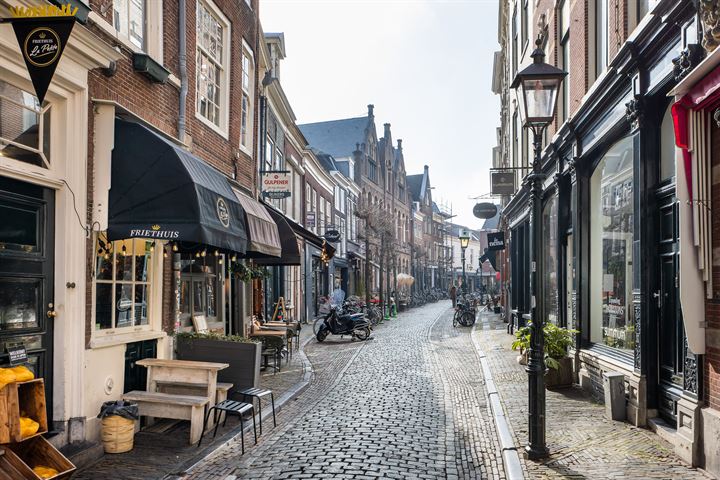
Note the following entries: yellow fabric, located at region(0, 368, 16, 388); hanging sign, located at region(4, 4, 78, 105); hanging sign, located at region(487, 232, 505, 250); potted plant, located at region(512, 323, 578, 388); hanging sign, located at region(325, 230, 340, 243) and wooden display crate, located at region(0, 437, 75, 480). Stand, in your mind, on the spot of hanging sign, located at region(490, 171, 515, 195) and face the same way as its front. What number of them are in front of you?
4

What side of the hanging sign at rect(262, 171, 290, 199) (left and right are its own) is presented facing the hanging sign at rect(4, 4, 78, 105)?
front

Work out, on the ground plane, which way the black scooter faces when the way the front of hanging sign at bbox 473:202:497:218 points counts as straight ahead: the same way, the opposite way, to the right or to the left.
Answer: to the right

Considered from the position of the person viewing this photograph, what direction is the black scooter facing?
facing to the left of the viewer

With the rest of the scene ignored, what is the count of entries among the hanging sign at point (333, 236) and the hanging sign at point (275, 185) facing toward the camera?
2

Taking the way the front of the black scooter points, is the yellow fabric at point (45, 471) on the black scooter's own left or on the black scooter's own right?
on the black scooter's own left

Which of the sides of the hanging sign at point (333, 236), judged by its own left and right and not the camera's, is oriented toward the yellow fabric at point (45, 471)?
front

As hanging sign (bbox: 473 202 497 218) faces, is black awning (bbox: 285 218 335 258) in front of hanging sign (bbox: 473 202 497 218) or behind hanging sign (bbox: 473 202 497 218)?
in front

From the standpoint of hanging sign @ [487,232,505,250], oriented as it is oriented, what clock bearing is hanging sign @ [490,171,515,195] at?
hanging sign @ [490,171,515,195] is roughly at 12 o'clock from hanging sign @ [487,232,505,250].

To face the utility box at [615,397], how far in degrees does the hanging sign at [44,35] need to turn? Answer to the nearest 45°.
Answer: approximately 90° to its left
